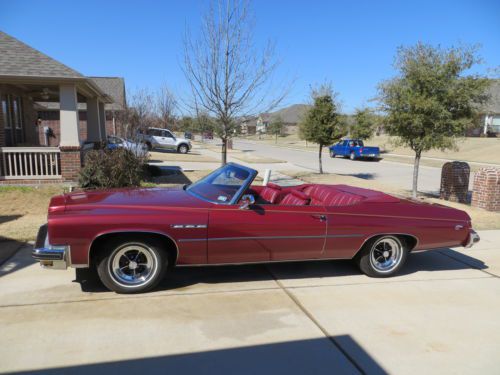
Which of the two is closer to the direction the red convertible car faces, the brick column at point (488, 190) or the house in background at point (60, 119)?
the house in background

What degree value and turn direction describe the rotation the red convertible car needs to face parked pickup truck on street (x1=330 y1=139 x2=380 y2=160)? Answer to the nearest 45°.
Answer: approximately 90° to its right

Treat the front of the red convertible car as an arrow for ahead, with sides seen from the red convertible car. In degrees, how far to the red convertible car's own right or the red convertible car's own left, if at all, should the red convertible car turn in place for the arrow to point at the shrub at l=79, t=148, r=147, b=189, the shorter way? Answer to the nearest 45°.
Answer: approximately 45° to the red convertible car's own right

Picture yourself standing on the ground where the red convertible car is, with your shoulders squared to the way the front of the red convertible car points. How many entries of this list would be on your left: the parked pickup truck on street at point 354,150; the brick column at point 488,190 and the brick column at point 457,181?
0

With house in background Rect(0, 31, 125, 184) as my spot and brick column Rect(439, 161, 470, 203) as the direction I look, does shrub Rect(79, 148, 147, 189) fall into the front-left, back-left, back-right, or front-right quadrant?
front-right

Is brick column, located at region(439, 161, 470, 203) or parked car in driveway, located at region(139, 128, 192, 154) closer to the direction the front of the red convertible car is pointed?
the parked car in driveway

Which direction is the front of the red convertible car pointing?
to the viewer's left

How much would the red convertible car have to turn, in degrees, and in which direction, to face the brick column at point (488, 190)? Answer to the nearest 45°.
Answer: approximately 135° to its right

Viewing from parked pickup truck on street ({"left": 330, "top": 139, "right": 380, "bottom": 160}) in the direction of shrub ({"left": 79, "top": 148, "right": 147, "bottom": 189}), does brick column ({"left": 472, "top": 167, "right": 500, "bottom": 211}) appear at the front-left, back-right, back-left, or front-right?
front-left

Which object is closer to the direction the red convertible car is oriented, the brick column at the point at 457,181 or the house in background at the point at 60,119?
the house in background

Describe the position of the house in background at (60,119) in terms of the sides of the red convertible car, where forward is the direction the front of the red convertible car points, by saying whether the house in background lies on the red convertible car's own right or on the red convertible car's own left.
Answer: on the red convertible car's own right

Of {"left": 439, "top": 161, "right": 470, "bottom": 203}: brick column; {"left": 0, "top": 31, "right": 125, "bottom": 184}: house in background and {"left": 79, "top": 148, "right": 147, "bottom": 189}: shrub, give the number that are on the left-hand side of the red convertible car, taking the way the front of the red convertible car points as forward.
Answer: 0

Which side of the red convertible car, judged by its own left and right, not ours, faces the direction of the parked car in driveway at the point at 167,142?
right

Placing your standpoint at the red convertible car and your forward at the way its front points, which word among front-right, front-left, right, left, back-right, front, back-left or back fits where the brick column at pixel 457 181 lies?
back-right
